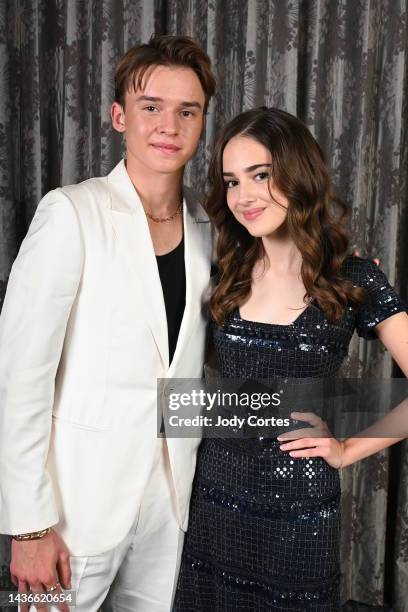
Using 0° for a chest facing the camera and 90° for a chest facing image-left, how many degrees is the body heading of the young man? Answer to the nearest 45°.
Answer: approximately 315°
